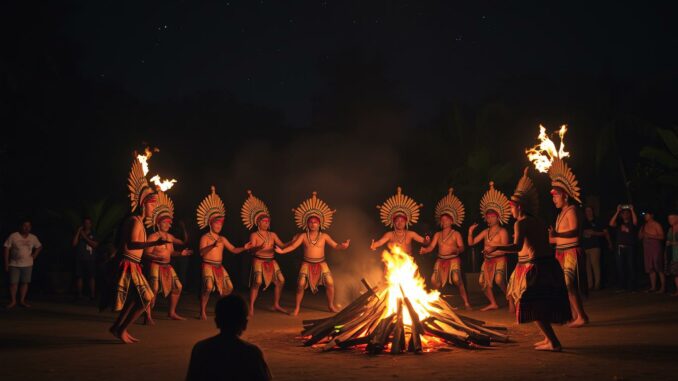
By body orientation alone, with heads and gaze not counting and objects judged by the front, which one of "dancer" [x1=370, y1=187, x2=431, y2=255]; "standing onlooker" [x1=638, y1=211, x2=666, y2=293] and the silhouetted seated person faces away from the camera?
the silhouetted seated person

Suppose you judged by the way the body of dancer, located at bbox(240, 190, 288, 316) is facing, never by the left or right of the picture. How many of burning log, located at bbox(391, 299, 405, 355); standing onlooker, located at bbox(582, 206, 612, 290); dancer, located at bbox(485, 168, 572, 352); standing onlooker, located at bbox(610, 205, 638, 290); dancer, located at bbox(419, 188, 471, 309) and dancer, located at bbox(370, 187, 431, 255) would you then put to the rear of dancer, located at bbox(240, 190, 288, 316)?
0

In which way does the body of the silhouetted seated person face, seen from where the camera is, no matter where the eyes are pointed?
away from the camera

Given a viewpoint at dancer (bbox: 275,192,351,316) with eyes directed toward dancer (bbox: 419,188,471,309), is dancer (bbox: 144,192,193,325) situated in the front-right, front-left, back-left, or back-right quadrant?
back-right

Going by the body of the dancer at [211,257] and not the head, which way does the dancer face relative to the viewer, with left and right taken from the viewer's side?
facing the viewer and to the right of the viewer

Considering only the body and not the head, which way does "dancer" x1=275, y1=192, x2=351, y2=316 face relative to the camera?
toward the camera

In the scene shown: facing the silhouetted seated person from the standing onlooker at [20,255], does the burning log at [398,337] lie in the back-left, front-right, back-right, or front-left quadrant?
front-left

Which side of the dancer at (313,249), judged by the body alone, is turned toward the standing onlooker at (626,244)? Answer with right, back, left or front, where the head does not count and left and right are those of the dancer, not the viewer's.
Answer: left

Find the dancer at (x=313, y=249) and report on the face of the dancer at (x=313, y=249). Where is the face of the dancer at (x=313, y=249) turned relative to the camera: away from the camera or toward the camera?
toward the camera

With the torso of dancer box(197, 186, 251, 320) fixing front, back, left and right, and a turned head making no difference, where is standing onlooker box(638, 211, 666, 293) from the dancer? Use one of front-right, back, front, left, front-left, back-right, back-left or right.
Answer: front-left

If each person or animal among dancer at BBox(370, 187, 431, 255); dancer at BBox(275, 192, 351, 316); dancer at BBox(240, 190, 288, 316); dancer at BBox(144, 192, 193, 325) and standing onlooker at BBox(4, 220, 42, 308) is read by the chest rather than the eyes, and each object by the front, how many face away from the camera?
0

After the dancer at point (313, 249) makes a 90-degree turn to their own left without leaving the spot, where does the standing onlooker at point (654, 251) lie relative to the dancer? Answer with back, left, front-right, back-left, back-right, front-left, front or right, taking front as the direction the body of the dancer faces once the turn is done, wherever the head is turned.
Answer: front

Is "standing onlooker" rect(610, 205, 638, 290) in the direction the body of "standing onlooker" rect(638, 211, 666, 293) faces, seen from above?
no

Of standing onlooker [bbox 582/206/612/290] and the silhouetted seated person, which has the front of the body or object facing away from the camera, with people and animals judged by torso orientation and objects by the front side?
the silhouetted seated person

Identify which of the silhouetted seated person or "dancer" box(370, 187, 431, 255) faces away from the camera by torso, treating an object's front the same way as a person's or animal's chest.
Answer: the silhouetted seated person

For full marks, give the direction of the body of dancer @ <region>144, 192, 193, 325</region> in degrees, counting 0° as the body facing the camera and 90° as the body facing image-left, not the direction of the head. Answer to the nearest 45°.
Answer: approximately 315°
